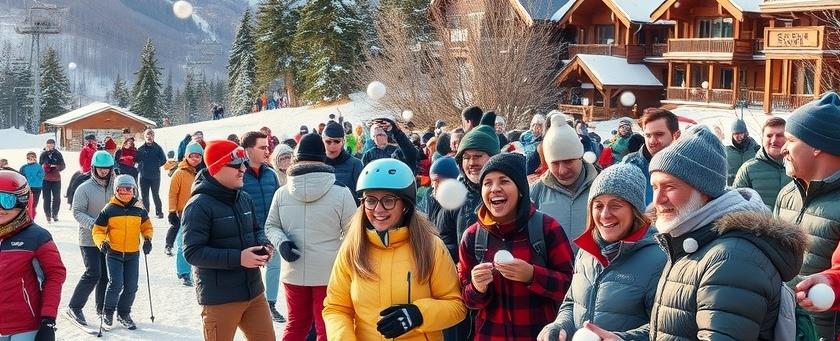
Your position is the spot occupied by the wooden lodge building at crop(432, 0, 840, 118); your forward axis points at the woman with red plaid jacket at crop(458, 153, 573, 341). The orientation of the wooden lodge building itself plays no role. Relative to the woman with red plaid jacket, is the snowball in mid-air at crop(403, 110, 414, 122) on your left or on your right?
right

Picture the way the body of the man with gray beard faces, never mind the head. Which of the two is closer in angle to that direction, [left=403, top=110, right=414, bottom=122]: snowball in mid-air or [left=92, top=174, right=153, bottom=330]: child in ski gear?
the child in ski gear

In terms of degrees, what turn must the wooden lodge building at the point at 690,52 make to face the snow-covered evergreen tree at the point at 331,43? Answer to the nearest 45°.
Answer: approximately 45° to its right

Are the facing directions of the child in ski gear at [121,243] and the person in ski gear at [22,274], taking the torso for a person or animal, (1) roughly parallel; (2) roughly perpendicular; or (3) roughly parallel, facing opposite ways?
roughly parallel

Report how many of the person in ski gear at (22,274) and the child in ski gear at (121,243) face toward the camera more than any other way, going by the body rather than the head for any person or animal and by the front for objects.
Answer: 2

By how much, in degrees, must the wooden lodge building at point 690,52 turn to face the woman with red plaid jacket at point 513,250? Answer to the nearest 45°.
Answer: approximately 45° to its left

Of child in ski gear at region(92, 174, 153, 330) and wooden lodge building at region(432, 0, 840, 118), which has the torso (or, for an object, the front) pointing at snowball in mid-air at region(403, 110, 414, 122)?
the wooden lodge building

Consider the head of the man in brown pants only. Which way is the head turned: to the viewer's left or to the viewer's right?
to the viewer's right

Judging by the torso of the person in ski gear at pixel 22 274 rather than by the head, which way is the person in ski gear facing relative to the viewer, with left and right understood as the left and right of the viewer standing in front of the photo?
facing the viewer

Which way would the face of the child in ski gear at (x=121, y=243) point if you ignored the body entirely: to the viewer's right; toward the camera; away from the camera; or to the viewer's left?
toward the camera

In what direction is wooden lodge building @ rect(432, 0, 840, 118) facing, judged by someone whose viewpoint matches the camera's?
facing the viewer and to the left of the viewer
